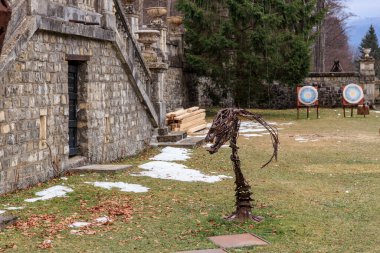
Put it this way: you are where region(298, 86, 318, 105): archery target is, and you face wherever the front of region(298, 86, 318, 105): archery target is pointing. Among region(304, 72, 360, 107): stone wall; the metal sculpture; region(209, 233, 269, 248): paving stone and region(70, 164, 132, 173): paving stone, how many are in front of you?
3

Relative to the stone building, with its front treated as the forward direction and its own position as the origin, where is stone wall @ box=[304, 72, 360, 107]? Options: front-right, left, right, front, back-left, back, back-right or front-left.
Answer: left

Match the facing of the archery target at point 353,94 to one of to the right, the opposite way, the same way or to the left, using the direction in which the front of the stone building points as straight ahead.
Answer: to the right

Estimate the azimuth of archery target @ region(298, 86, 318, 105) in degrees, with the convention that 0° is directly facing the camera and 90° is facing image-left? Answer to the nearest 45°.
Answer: approximately 0°

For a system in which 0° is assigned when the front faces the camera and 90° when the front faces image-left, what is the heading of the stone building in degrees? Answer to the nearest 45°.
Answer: approximately 315°

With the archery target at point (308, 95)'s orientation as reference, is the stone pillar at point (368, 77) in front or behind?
behind

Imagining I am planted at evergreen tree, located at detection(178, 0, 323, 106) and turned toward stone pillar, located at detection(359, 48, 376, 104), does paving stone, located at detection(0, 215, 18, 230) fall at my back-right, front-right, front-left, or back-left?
back-right

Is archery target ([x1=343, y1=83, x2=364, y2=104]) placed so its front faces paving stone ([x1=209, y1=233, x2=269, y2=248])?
yes

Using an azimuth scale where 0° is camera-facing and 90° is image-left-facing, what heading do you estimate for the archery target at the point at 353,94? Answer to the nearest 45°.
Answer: approximately 0°

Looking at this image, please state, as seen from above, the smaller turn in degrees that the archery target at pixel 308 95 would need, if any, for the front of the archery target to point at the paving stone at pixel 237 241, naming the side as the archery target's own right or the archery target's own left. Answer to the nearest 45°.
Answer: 0° — it already faces it

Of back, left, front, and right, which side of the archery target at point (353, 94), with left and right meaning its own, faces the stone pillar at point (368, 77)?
back

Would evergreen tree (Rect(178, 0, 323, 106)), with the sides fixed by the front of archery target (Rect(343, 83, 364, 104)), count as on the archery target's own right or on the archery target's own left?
on the archery target's own right

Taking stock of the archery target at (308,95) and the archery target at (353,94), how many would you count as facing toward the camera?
2

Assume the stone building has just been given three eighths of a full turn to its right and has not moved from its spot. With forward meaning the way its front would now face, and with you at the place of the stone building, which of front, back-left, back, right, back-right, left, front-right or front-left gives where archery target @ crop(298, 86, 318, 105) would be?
back-right

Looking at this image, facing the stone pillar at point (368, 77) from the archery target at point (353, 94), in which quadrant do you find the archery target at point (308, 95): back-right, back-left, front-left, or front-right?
back-left

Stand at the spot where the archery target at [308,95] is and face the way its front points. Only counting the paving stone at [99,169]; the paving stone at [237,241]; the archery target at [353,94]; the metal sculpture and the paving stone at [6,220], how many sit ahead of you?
4

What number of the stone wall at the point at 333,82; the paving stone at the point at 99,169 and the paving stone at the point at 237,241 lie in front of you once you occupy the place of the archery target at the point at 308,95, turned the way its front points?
2
